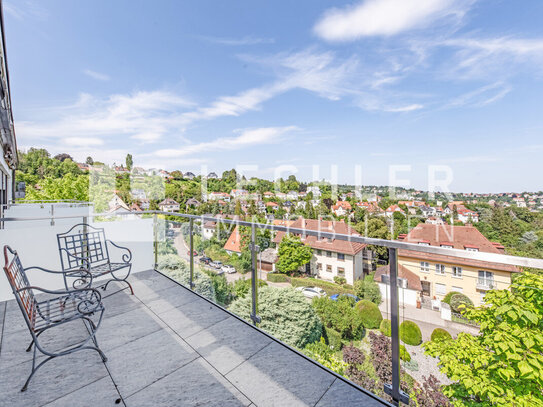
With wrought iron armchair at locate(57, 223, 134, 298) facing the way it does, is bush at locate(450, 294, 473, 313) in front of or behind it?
in front

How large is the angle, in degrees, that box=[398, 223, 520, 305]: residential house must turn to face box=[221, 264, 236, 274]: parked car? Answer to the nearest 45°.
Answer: approximately 45° to its right

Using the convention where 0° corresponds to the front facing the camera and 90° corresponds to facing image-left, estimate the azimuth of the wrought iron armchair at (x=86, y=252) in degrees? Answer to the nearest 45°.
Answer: approximately 315°

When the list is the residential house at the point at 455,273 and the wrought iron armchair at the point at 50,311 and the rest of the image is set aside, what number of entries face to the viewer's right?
1

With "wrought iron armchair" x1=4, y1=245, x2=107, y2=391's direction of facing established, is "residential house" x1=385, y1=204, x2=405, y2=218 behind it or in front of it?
in front

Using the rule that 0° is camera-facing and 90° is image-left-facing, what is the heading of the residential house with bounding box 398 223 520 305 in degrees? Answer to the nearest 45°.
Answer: approximately 45°

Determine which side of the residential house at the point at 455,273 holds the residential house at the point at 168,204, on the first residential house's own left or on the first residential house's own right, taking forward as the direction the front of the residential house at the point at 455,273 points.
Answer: on the first residential house's own right

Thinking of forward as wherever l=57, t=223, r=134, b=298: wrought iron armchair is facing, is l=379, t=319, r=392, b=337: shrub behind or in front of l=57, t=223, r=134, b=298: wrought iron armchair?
in front

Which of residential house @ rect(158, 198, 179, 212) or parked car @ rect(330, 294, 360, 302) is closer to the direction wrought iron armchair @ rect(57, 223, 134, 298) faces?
the parked car

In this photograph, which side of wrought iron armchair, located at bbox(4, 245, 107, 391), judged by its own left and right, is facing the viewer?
right

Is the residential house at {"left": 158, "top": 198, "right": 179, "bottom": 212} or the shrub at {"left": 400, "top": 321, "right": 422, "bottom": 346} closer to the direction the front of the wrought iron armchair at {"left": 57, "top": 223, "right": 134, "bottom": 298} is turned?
the shrub
